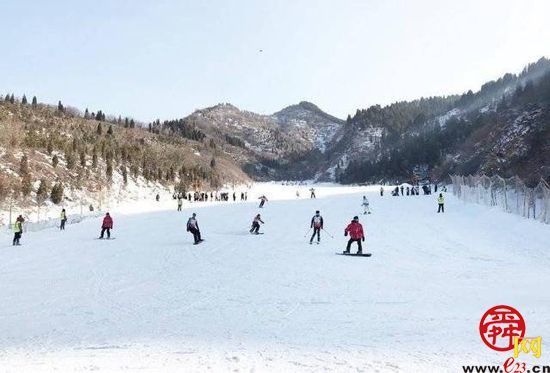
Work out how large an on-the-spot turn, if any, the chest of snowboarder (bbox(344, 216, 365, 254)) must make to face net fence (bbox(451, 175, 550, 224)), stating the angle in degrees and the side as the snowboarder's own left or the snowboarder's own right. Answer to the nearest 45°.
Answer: approximately 135° to the snowboarder's own left

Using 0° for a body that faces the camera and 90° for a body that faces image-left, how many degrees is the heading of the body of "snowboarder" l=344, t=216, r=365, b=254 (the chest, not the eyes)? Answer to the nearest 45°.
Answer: approximately 0°
